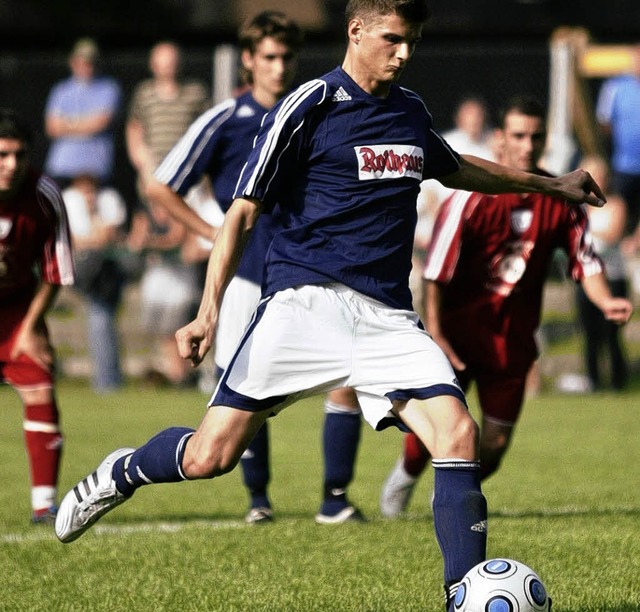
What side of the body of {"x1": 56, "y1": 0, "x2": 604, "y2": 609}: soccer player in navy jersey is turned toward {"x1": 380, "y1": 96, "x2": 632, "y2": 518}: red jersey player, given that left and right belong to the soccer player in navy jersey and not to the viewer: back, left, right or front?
left

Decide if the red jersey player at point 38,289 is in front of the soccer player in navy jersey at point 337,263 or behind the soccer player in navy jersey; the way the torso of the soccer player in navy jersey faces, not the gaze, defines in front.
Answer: behind

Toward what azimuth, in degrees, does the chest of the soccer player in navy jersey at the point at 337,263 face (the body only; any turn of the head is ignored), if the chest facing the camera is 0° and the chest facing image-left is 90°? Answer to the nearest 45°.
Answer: approximately 315°

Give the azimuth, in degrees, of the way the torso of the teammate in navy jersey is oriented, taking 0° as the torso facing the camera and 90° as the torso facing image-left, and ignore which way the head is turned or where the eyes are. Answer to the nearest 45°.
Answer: approximately 315°

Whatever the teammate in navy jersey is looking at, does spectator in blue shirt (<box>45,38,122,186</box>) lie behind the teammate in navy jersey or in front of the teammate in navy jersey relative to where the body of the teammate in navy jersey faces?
behind

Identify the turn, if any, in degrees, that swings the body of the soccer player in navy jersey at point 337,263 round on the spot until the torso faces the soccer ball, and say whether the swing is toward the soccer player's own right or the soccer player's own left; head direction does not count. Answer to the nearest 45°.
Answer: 0° — they already face it

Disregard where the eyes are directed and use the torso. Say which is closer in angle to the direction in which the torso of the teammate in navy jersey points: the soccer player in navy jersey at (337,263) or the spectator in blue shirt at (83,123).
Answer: the soccer player in navy jersey
